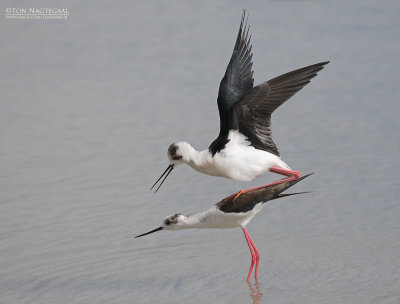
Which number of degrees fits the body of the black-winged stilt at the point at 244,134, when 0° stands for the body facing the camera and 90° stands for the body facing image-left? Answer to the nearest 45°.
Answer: approximately 90°
